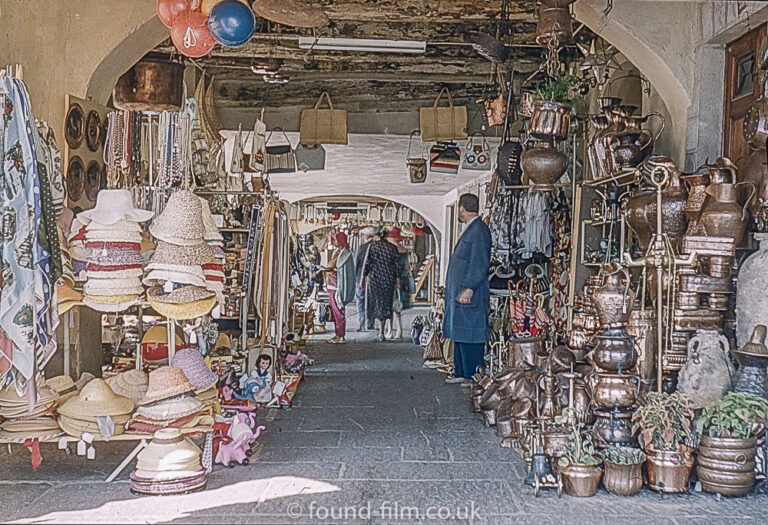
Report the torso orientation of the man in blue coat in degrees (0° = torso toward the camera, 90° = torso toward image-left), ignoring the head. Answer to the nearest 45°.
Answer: approximately 90°

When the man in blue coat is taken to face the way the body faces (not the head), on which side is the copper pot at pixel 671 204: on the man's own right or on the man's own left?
on the man's own left

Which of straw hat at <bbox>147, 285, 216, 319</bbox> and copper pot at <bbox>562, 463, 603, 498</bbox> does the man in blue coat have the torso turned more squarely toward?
the straw hat

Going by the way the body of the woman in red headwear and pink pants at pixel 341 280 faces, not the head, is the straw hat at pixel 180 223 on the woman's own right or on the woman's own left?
on the woman's own left

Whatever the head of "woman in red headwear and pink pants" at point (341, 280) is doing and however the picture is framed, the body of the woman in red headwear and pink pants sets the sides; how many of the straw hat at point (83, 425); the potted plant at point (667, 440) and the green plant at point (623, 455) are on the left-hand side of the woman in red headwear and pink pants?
3

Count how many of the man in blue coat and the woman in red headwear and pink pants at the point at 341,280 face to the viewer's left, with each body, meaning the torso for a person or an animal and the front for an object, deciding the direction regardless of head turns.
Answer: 2

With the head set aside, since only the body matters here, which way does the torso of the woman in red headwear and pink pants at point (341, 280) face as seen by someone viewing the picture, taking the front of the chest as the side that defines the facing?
to the viewer's left
